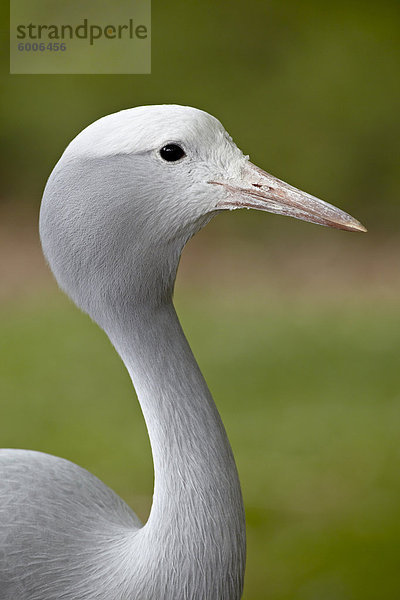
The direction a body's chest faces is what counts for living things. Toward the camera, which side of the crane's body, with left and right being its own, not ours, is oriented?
right
